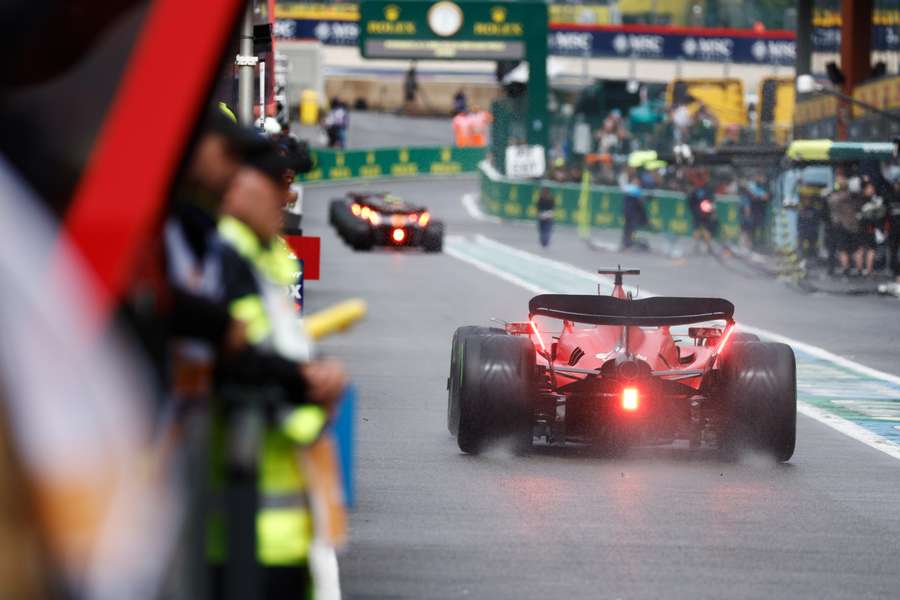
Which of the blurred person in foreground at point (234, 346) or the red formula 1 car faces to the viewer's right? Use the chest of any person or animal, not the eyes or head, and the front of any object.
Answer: the blurred person in foreground

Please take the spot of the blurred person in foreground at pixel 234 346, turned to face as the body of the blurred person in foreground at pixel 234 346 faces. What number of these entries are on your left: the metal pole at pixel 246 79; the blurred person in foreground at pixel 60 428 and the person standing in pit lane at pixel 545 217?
2

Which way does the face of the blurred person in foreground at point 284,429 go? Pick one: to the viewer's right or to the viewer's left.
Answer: to the viewer's right

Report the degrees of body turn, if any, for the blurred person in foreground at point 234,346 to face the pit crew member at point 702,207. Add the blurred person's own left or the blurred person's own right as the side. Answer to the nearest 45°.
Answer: approximately 90° to the blurred person's own left

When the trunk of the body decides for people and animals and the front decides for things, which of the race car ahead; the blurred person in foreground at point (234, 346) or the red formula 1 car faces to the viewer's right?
the blurred person in foreground

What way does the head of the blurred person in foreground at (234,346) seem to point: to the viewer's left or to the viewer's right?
to the viewer's right

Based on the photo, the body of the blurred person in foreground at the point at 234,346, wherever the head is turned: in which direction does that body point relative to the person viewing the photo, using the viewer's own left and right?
facing to the right of the viewer

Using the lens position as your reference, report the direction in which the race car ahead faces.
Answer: facing away from the viewer and to the left of the viewer

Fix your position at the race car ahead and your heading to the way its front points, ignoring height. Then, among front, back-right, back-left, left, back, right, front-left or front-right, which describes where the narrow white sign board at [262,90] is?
back-left

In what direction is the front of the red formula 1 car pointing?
away from the camera

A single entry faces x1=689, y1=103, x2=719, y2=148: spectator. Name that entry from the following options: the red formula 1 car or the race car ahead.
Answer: the red formula 1 car

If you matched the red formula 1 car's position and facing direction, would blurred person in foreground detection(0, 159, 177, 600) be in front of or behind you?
behind

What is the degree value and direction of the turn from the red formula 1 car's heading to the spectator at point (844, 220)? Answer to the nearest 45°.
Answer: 0° — it already faces them

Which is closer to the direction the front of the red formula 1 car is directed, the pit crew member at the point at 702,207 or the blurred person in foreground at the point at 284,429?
the pit crew member

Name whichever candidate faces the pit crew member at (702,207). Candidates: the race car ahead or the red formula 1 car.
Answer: the red formula 1 car

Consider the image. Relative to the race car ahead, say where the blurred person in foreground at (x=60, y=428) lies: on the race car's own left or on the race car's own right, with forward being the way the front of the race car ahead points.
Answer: on the race car's own left
